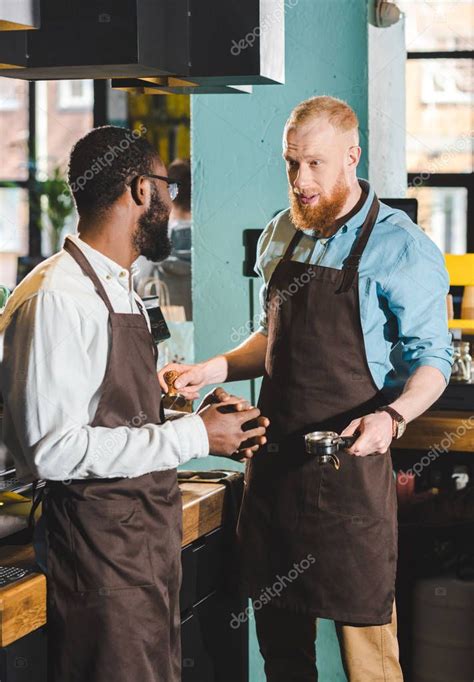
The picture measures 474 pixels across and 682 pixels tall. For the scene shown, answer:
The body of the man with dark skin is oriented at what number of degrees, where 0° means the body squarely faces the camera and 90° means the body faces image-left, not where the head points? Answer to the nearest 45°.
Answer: approximately 270°
